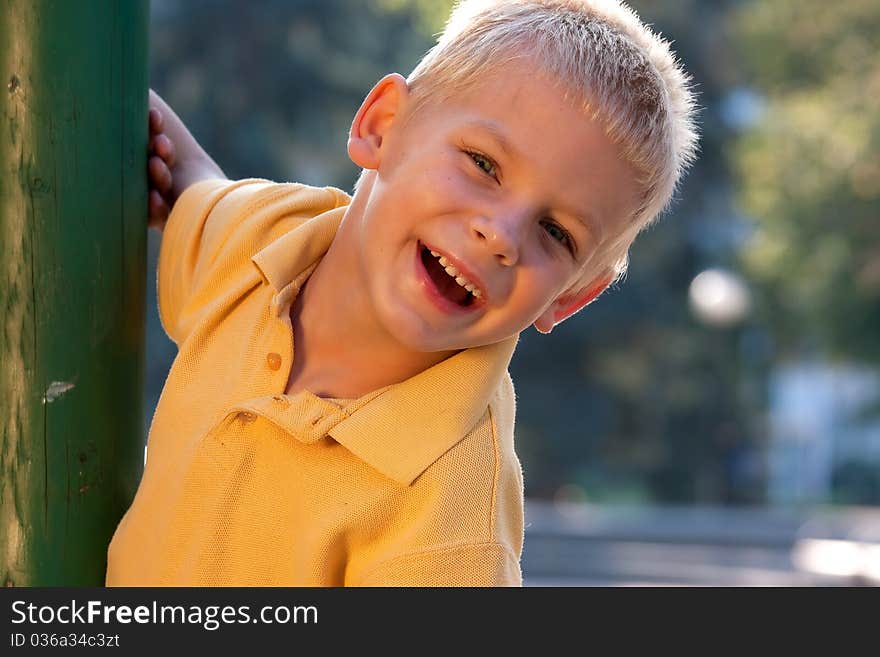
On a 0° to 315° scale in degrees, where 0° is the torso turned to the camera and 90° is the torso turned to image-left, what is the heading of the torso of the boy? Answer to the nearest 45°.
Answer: approximately 0°
